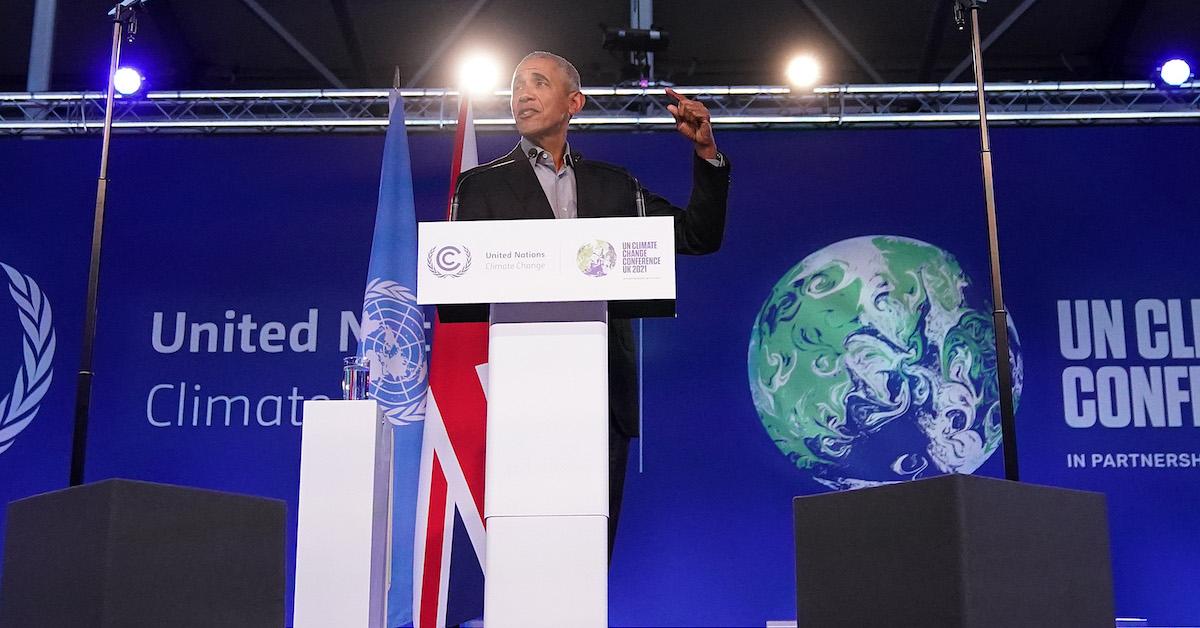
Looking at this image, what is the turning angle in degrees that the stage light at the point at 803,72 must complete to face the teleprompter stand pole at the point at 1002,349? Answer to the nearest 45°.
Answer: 0° — it already faces it

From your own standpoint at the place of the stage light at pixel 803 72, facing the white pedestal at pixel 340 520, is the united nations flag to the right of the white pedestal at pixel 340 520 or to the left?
right

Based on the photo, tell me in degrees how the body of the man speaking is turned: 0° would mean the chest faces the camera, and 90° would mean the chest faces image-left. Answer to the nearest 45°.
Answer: approximately 0°

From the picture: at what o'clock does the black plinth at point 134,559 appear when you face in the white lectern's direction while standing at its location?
The black plinth is roughly at 3 o'clock from the white lectern.

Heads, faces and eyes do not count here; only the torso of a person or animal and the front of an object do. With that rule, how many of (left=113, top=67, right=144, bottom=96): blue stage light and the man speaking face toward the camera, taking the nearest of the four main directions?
2

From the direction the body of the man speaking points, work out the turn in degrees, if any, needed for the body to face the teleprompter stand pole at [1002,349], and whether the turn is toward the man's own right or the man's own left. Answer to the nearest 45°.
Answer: approximately 90° to the man's own left
